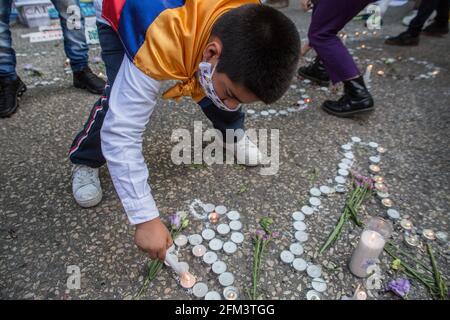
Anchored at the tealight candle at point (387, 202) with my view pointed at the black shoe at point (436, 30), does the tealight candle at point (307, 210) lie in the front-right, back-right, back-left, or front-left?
back-left

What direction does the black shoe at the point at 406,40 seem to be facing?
to the viewer's left

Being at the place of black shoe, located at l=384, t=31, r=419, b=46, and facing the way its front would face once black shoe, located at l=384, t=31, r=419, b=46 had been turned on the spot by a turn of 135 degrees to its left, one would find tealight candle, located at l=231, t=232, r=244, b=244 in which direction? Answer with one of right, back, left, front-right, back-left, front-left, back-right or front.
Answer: front-right

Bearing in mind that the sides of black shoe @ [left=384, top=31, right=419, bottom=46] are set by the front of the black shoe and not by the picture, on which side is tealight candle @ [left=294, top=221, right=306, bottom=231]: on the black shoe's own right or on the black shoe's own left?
on the black shoe's own left

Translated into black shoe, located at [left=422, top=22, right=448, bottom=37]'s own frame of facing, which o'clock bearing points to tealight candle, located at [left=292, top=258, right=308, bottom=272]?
The tealight candle is roughly at 9 o'clock from the black shoe.

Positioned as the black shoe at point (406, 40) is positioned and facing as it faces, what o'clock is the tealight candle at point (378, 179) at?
The tealight candle is roughly at 9 o'clock from the black shoe.

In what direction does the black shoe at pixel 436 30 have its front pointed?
to the viewer's left

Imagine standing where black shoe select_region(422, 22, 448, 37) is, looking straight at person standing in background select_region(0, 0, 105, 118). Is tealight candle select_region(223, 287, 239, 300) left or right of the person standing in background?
left

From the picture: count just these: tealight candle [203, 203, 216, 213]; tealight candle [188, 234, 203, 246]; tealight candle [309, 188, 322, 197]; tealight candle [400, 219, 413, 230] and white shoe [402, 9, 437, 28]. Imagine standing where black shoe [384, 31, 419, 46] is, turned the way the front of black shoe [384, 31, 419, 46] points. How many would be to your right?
1

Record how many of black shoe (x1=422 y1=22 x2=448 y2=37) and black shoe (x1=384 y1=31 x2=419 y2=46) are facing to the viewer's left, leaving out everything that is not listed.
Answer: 2

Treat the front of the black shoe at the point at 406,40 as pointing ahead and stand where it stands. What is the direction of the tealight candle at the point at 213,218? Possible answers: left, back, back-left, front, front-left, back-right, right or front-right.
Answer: left

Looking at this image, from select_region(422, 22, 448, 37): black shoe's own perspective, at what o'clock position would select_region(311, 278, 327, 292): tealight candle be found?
The tealight candle is roughly at 9 o'clock from the black shoe.

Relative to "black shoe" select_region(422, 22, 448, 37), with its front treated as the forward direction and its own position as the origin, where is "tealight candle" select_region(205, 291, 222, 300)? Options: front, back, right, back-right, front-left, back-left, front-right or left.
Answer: left

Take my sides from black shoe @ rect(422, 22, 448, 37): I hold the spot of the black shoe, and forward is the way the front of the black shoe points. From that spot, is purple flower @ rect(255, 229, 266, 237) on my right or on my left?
on my left

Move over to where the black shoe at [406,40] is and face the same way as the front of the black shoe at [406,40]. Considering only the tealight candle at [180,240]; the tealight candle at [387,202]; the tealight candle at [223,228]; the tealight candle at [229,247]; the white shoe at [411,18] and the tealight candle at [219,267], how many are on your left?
5

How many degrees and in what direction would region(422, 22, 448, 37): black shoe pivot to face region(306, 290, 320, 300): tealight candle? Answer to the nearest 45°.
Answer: approximately 90° to its left

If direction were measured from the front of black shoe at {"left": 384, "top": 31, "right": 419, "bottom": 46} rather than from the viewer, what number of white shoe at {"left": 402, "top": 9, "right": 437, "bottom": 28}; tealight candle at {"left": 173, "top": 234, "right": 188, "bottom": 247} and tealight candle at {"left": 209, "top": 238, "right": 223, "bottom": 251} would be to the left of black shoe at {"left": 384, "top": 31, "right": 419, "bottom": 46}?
2

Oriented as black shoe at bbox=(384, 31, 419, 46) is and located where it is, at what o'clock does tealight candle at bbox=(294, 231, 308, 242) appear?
The tealight candle is roughly at 9 o'clock from the black shoe.

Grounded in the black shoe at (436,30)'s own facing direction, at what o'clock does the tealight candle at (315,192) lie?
The tealight candle is roughly at 9 o'clock from the black shoe.

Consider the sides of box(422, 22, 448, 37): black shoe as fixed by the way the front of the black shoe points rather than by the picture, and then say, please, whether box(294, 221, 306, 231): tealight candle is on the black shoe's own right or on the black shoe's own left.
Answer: on the black shoe's own left

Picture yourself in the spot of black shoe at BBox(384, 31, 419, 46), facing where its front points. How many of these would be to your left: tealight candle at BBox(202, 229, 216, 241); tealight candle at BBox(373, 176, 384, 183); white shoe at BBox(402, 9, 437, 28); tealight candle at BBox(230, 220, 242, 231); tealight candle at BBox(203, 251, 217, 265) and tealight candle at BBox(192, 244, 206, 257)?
5

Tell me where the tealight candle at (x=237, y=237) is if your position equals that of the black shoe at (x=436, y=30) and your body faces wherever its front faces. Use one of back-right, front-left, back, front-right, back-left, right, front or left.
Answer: left

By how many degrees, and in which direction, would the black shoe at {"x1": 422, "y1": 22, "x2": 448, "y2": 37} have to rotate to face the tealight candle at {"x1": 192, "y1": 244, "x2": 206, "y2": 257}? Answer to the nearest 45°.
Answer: approximately 90° to its left
